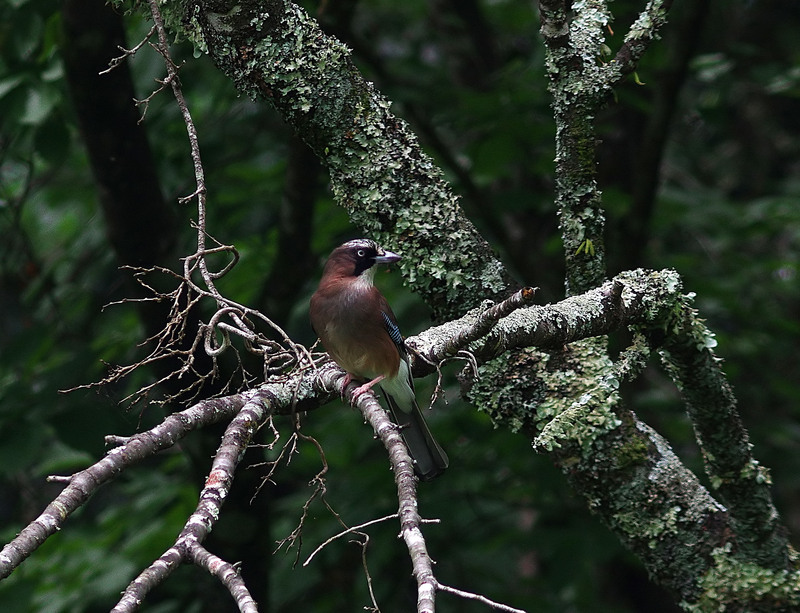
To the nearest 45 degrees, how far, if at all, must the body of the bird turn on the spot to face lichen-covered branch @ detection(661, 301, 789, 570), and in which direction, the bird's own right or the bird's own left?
approximately 90° to the bird's own left

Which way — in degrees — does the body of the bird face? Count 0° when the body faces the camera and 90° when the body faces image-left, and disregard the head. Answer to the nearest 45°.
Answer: approximately 45°
